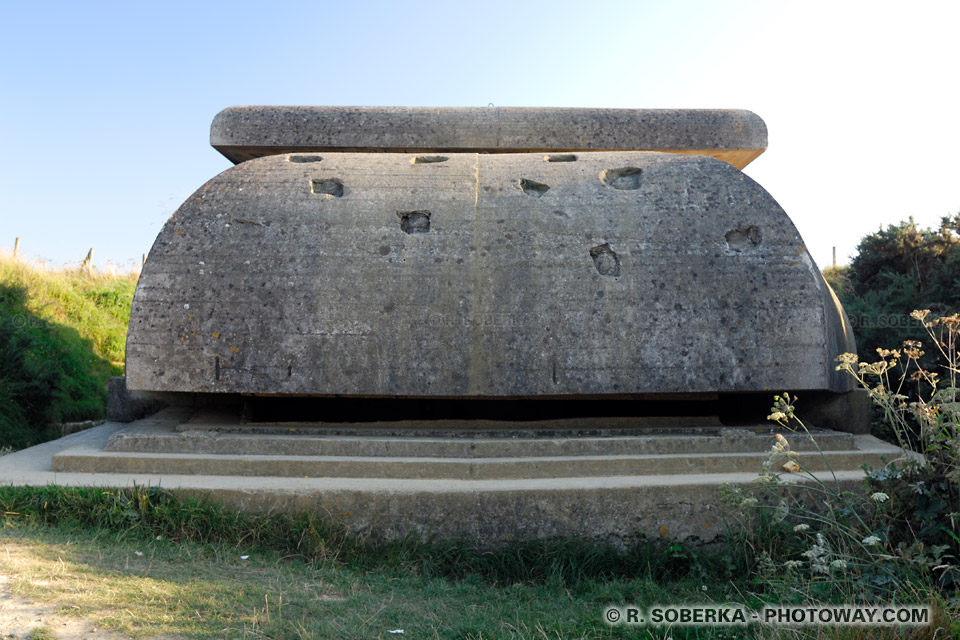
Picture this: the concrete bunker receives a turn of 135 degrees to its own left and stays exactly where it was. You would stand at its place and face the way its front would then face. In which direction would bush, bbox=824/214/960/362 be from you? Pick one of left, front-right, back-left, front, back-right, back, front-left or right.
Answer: front

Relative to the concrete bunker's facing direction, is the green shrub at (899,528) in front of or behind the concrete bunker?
in front

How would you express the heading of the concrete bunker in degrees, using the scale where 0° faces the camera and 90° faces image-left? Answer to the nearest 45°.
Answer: approximately 0°

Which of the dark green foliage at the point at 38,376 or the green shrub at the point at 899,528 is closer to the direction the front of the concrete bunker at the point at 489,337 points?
the green shrub

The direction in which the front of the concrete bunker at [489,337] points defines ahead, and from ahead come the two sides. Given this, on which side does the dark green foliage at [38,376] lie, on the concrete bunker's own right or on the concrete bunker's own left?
on the concrete bunker's own right
